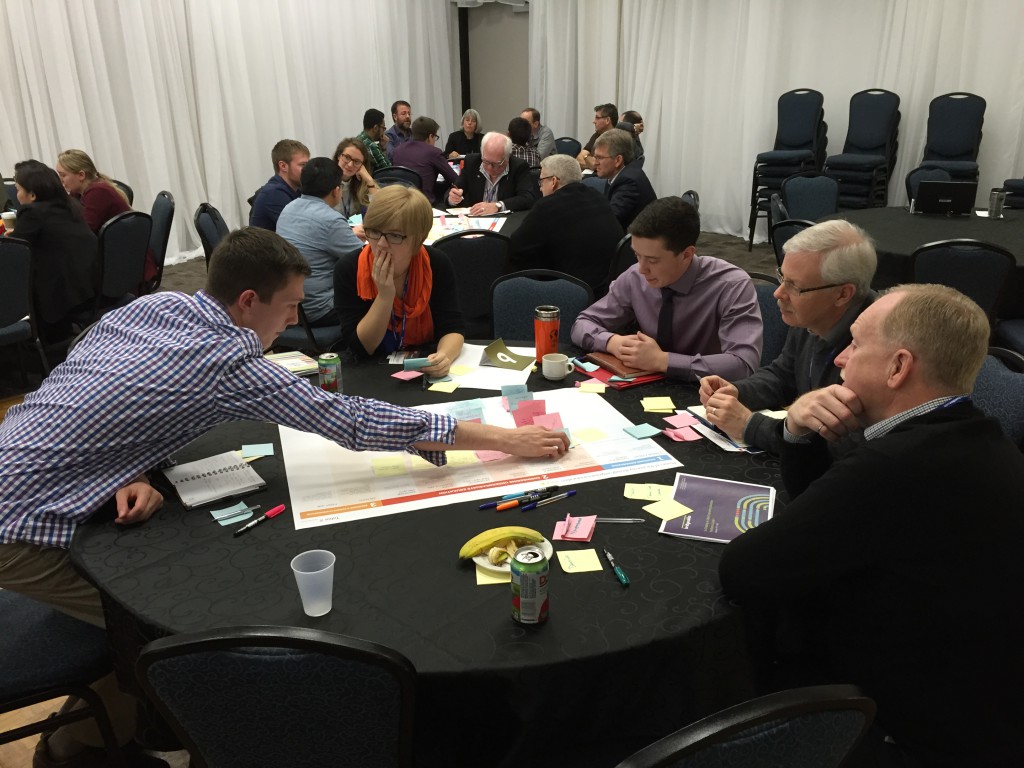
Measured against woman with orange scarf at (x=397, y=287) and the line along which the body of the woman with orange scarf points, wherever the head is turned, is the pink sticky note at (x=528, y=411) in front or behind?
in front

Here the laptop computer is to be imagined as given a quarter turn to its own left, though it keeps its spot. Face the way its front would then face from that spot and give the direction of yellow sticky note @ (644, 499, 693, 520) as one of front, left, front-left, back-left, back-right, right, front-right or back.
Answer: left

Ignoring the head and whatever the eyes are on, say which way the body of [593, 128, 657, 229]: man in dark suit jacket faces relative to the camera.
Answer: to the viewer's left

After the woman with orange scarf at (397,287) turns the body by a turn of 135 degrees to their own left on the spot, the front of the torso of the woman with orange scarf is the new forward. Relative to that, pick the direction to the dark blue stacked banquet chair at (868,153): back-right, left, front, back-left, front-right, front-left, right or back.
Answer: front

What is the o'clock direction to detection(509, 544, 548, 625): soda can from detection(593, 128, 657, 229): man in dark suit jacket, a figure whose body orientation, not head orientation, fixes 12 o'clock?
The soda can is roughly at 9 o'clock from the man in dark suit jacket.

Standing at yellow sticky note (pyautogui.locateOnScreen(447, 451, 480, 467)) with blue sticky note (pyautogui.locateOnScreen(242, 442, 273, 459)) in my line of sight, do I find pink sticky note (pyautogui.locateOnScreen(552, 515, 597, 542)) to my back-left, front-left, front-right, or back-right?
back-left

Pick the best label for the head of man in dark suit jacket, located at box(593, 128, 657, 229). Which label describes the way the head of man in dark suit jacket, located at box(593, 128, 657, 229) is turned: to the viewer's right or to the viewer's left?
to the viewer's left

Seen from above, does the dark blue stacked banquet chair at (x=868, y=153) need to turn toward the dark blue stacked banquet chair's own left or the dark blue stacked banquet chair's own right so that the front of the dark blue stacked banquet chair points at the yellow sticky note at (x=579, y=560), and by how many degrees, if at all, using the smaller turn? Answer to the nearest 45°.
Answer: approximately 45° to the dark blue stacked banquet chair's own left

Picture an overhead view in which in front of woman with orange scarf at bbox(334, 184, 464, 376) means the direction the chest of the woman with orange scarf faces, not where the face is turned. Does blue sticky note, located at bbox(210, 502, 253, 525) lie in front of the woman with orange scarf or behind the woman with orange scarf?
in front

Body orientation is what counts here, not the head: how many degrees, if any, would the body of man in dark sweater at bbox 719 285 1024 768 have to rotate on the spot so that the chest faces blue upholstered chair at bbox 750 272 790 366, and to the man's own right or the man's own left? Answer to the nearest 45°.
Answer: approximately 45° to the man's own right

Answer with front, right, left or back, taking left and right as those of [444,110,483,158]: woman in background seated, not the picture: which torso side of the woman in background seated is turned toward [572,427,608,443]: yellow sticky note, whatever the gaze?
front

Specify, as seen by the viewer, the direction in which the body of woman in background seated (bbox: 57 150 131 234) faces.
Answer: to the viewer's left

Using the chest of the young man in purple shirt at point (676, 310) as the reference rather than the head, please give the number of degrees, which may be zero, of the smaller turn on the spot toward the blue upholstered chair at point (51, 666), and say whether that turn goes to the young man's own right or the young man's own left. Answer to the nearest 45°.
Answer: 0° — they already face it

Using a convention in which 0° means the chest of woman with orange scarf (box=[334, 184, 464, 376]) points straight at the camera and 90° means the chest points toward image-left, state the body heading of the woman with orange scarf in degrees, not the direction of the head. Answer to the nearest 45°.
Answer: approximately 0°
